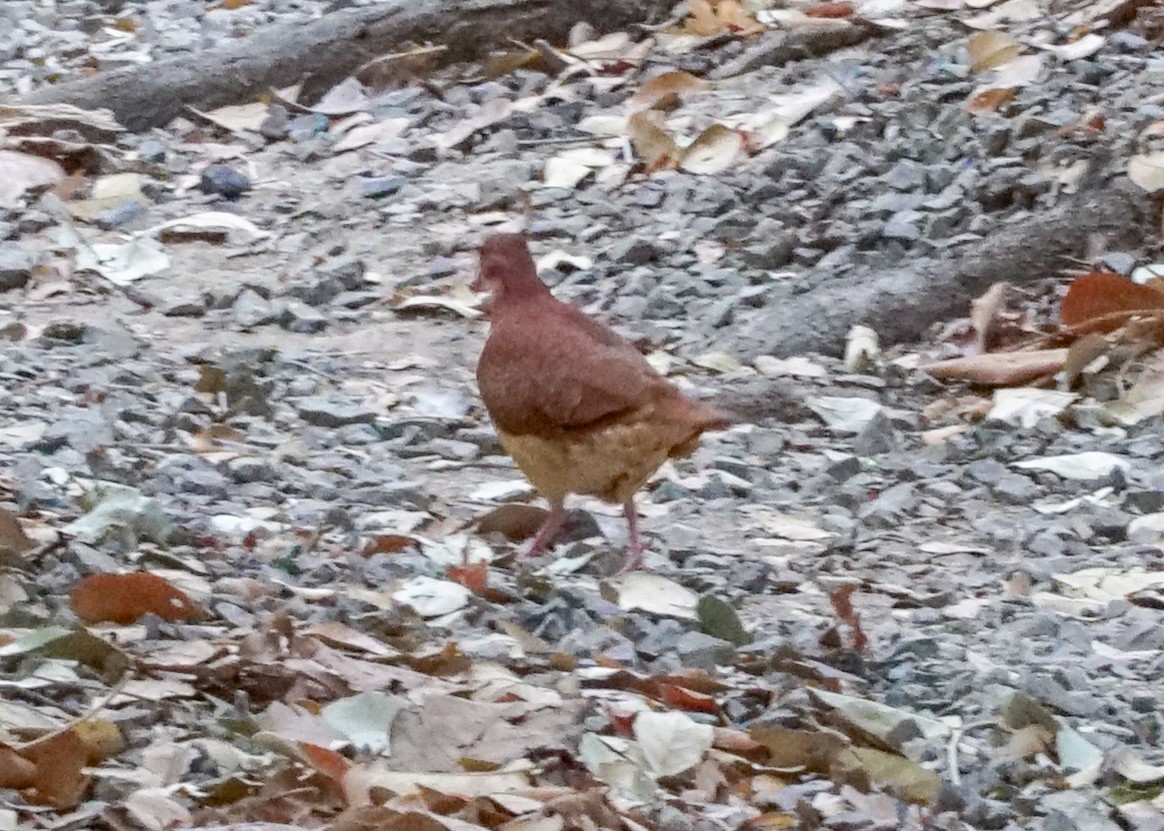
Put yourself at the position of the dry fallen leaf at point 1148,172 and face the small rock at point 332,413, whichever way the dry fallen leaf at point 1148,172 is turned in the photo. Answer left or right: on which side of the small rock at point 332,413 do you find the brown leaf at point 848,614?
left

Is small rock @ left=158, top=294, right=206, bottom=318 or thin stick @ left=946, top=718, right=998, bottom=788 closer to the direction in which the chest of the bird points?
the small rock

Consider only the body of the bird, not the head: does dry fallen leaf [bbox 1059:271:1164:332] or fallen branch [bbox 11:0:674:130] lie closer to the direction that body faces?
the fallen branch

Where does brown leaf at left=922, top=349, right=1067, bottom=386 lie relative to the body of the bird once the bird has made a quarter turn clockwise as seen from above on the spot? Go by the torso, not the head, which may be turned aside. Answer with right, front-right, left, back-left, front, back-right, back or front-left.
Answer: front-right

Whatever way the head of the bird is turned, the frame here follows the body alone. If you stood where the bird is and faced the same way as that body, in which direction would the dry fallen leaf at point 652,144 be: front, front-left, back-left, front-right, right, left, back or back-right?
right

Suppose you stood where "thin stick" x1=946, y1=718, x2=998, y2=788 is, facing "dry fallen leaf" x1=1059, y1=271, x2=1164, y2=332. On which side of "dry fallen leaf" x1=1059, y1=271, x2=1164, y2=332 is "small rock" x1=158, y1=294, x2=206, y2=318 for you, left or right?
left

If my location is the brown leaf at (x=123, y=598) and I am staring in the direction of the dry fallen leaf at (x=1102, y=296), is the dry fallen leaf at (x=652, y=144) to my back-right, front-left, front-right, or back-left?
front-left

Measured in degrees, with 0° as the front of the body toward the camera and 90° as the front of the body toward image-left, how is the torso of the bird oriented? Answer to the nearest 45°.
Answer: approximately 90°

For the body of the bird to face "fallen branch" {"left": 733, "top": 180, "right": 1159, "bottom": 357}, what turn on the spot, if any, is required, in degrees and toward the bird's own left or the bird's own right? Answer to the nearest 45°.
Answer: approximately 135° to the bird's own right

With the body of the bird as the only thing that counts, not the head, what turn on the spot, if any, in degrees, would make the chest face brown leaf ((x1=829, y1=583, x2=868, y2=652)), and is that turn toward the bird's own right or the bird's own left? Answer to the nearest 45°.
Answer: approximately 135° to the bird's own left

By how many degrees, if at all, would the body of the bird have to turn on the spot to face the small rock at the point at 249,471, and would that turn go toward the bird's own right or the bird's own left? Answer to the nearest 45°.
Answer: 0° — it already faces it

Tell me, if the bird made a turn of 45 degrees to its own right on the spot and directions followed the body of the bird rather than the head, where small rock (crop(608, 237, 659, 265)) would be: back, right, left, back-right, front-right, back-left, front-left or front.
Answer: front-right

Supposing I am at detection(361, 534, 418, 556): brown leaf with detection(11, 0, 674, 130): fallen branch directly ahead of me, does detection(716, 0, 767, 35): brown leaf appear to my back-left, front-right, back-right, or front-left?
front-right

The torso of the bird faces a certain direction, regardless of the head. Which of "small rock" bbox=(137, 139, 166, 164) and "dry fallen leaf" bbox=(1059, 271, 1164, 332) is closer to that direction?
the small rock

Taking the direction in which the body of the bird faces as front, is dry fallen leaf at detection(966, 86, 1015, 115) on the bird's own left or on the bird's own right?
on the bird's own right
